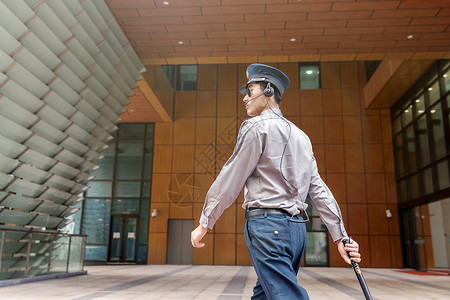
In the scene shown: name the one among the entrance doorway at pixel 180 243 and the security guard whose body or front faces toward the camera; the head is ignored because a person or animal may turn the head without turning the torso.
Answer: the entrance doorway

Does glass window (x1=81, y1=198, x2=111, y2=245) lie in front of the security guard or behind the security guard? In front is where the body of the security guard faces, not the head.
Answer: in front

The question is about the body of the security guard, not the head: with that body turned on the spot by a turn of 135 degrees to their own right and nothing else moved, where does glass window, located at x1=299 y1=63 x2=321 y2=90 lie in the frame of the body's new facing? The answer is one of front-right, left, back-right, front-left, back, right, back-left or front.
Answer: left

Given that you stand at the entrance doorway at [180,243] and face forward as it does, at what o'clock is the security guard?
The security guard is roughly at 12 o'clock from the entrance doorway.

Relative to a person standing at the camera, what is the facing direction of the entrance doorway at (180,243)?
facing the viewer

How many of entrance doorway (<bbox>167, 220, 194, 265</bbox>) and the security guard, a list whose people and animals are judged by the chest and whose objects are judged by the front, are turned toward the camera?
1

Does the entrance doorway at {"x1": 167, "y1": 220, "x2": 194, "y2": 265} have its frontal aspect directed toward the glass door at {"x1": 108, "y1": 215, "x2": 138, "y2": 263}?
no

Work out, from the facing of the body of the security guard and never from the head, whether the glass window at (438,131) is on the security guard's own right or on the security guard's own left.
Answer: on the security guard's own right

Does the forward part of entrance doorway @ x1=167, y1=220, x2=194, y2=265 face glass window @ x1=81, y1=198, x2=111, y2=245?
no
